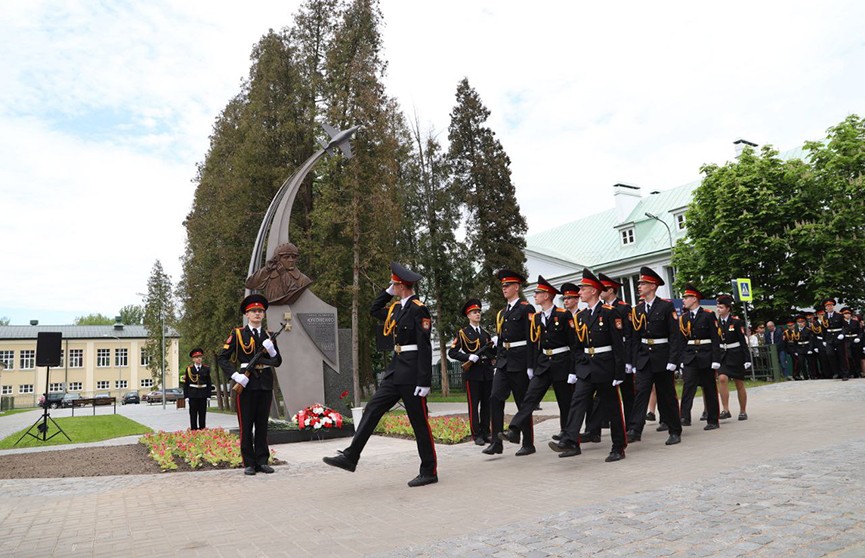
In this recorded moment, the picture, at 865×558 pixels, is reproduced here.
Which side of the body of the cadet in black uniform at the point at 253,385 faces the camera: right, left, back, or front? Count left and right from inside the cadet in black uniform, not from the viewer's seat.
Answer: front

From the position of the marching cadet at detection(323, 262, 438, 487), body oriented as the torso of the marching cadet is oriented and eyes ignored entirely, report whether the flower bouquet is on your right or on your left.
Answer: on your right

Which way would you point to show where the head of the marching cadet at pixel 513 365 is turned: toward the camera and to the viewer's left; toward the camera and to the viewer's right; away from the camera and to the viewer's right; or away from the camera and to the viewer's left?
toward the camera and to the viewer's left

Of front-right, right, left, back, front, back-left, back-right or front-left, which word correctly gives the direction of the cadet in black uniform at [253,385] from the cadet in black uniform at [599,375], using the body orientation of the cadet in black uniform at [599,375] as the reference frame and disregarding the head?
front-right

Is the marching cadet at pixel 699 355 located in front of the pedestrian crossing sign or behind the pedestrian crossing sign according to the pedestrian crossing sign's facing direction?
in front

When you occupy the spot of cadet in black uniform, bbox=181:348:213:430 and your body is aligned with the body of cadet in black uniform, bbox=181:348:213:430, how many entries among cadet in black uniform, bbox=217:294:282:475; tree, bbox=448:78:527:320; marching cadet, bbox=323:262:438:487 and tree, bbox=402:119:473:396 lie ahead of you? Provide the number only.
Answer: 2

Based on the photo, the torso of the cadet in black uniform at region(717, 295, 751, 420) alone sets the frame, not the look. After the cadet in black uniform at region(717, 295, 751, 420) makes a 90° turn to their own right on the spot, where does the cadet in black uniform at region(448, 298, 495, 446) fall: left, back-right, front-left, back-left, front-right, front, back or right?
left

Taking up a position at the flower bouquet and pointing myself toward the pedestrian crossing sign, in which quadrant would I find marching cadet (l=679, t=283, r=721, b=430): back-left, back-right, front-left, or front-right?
front-right

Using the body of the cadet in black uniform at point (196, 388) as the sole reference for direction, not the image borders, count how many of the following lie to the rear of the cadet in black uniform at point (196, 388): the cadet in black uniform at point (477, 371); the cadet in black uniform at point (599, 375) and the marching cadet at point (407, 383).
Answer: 0

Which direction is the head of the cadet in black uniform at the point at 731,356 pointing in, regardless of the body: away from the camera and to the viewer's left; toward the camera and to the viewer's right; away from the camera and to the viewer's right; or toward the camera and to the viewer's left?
toward the camera and to the viewer's left

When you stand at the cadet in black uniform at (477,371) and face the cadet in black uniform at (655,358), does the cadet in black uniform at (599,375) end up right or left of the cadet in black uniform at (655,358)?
right

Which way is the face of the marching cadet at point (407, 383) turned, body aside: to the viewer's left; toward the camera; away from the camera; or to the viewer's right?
to the viewer's left

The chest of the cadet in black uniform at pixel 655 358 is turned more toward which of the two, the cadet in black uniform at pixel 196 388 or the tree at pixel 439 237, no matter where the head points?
the cadet in black uniform

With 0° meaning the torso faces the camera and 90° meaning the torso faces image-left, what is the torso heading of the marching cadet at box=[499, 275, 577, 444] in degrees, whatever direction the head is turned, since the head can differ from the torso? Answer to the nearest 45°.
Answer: approximately 45°

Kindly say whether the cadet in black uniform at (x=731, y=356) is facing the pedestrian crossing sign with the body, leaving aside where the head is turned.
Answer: no

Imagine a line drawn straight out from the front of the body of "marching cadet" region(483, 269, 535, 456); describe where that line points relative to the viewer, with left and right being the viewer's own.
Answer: facing the viewer and to the left of the viewer

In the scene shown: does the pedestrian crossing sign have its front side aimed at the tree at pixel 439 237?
no

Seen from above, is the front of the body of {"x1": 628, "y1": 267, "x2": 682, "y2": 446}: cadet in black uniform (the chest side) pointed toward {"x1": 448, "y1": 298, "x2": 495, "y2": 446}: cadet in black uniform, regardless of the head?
no

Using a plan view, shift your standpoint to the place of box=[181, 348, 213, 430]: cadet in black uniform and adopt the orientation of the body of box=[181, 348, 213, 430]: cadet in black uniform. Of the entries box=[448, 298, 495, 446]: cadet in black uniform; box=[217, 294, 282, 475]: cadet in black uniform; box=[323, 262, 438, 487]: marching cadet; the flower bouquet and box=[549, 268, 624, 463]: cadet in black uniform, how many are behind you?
0

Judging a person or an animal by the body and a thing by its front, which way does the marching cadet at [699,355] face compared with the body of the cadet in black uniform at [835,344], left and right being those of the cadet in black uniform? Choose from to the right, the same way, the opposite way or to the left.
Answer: the same way

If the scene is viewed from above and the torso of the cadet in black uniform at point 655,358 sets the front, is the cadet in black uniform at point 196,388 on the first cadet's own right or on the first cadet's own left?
on the first cadet's own right

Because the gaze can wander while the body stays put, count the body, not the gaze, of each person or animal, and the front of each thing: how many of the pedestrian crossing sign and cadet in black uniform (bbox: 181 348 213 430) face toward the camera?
2
